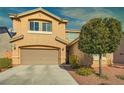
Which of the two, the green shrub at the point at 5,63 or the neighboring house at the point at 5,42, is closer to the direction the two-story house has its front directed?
the green shrub

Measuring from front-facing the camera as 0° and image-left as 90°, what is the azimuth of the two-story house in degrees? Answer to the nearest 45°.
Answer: approximately 0°

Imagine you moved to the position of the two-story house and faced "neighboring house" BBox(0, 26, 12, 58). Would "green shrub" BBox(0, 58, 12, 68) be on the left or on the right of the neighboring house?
left

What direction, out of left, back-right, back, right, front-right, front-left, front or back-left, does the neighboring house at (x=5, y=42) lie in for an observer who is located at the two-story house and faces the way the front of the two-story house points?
right

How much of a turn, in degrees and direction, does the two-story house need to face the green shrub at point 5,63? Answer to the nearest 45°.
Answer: approximately 45° to its right
